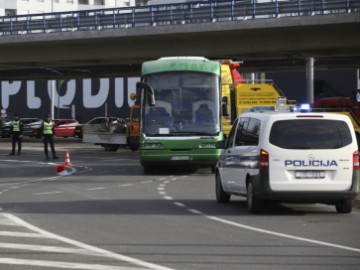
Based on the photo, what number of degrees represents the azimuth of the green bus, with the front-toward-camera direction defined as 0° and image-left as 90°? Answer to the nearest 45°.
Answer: approximately 0°

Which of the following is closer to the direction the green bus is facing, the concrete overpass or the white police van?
the white police van

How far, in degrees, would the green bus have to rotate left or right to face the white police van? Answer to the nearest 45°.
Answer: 0° — it already faces it

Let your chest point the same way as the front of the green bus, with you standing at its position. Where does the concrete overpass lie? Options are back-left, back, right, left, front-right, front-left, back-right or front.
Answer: back
